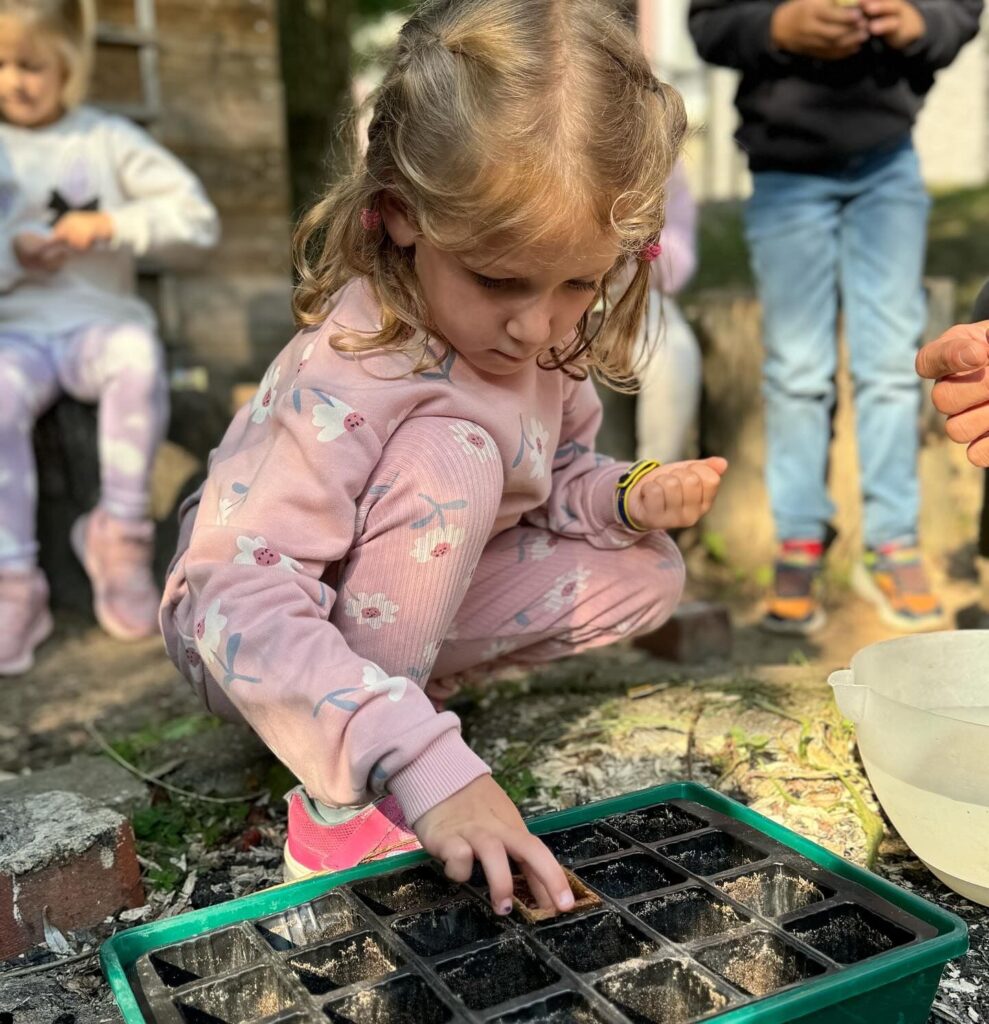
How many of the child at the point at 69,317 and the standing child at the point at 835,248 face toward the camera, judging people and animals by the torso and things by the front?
2

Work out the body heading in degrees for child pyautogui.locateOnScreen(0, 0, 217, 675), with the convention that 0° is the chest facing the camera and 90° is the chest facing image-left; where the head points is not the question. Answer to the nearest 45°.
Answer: approximately 0°

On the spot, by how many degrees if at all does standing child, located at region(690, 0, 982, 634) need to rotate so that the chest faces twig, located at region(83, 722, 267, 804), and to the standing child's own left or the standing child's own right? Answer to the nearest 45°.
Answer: approximately 45° to the standing child's own right

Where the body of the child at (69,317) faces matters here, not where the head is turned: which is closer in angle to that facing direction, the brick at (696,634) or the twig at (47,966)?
the twig

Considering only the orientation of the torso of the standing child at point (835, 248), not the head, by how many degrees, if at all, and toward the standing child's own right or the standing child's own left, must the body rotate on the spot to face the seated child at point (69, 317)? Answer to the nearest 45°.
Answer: approximately 90° to the standing child's own right

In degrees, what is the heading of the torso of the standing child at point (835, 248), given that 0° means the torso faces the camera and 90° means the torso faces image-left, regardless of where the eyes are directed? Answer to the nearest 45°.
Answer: approximately 0°
